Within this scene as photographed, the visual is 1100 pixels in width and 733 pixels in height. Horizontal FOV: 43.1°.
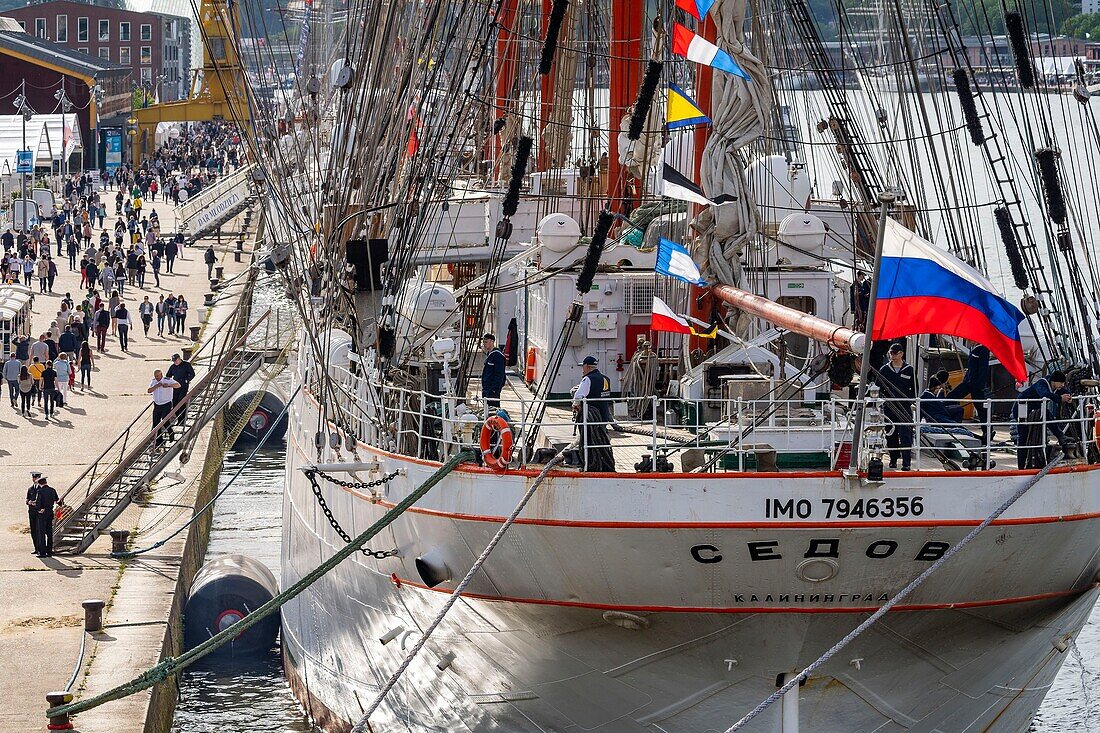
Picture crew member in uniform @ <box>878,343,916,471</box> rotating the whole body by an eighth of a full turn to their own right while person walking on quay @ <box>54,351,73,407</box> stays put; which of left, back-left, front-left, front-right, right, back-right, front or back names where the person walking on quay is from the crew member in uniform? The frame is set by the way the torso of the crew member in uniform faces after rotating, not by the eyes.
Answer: right

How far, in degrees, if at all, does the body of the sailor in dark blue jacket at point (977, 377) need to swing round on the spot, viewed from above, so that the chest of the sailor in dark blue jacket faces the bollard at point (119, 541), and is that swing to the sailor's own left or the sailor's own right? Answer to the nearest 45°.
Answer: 0° — they already face it

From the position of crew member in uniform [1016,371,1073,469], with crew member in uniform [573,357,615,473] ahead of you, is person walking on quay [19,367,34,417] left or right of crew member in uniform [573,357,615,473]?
right

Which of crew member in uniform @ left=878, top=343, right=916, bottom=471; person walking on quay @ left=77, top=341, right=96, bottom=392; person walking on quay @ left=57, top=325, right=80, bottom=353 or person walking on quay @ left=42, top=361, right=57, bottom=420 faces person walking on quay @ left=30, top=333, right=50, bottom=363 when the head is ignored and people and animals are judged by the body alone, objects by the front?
person walking on quay @ left=42, top=361, right=57, bottom=420
